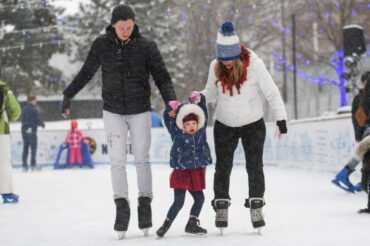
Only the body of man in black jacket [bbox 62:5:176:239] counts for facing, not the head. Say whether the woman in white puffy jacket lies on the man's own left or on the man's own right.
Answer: on the man's own left
